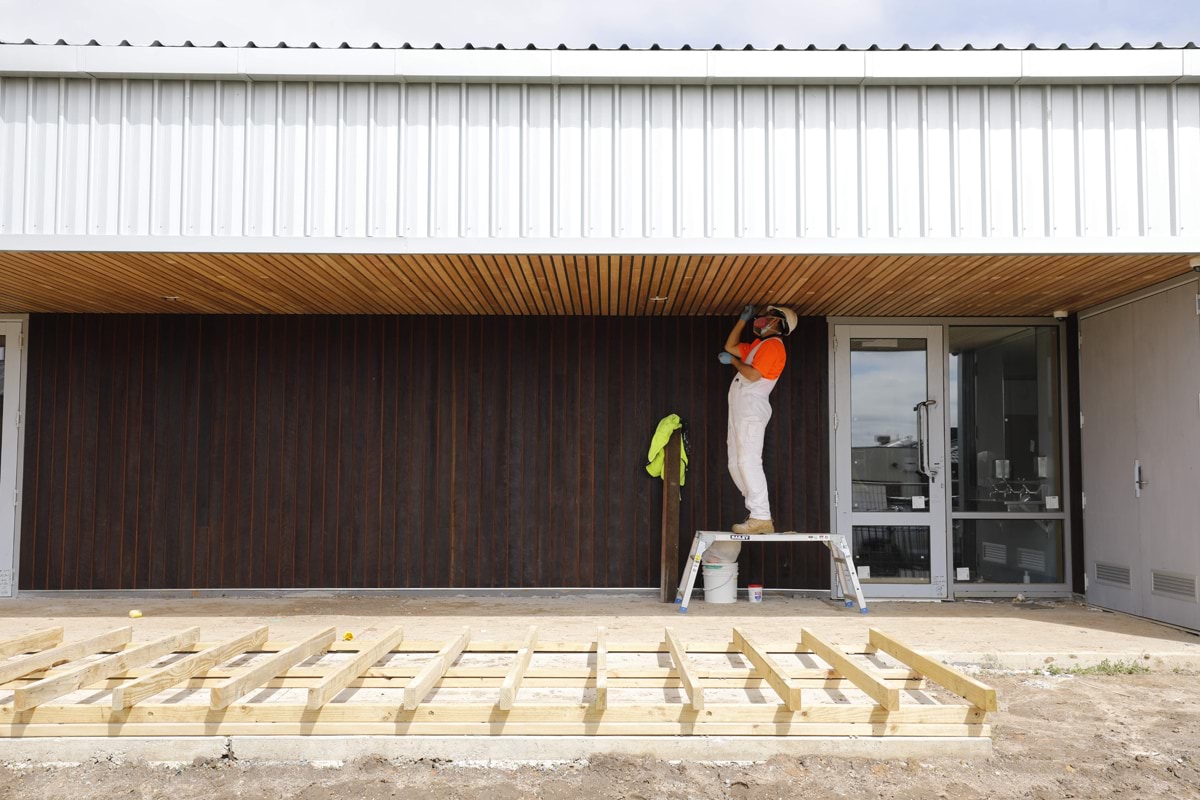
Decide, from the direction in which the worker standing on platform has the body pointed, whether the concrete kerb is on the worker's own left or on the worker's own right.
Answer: on the worker's own left

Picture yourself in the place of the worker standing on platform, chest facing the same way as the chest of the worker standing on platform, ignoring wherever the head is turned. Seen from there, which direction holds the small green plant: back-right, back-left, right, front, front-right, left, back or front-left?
back-left

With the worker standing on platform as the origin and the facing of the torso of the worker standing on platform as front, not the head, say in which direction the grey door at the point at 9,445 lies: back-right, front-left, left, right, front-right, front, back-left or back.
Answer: front

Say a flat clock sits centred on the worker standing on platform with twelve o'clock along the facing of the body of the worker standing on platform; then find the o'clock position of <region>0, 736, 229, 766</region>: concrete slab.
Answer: The concrete slab is roughly at 10 o'clock from the worker standing on platform.

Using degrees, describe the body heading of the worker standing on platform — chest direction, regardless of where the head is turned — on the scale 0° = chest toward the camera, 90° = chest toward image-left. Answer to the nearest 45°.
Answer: approximately 90°

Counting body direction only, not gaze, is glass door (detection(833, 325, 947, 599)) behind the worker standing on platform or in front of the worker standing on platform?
behind
